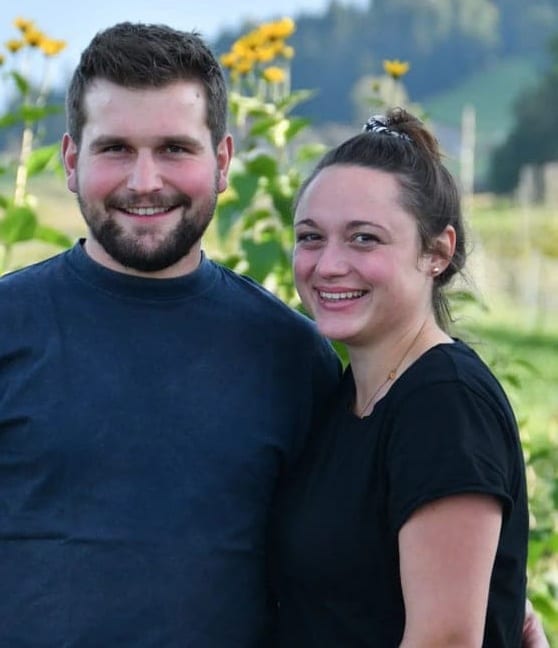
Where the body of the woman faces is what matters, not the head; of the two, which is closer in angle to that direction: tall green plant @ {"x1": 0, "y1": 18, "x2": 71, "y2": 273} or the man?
the man

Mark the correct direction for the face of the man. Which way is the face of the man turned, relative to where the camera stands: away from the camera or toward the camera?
toward the camera

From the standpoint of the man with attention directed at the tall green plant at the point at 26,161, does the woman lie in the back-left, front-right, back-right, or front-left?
back-right

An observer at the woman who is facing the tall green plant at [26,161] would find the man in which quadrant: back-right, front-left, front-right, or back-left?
front-left

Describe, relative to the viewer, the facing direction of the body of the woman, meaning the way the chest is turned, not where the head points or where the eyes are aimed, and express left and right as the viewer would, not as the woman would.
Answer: facing the viewer and to the left of the viewer

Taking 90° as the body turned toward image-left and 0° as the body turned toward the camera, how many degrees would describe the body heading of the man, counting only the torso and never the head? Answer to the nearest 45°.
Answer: approximately 0°

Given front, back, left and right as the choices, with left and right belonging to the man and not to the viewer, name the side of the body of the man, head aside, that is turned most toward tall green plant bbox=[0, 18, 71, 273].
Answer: back

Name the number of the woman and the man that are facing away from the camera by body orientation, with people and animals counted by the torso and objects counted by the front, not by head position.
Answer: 0

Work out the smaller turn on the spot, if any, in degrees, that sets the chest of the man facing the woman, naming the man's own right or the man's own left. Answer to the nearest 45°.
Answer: approximately 90° to the man's own left
